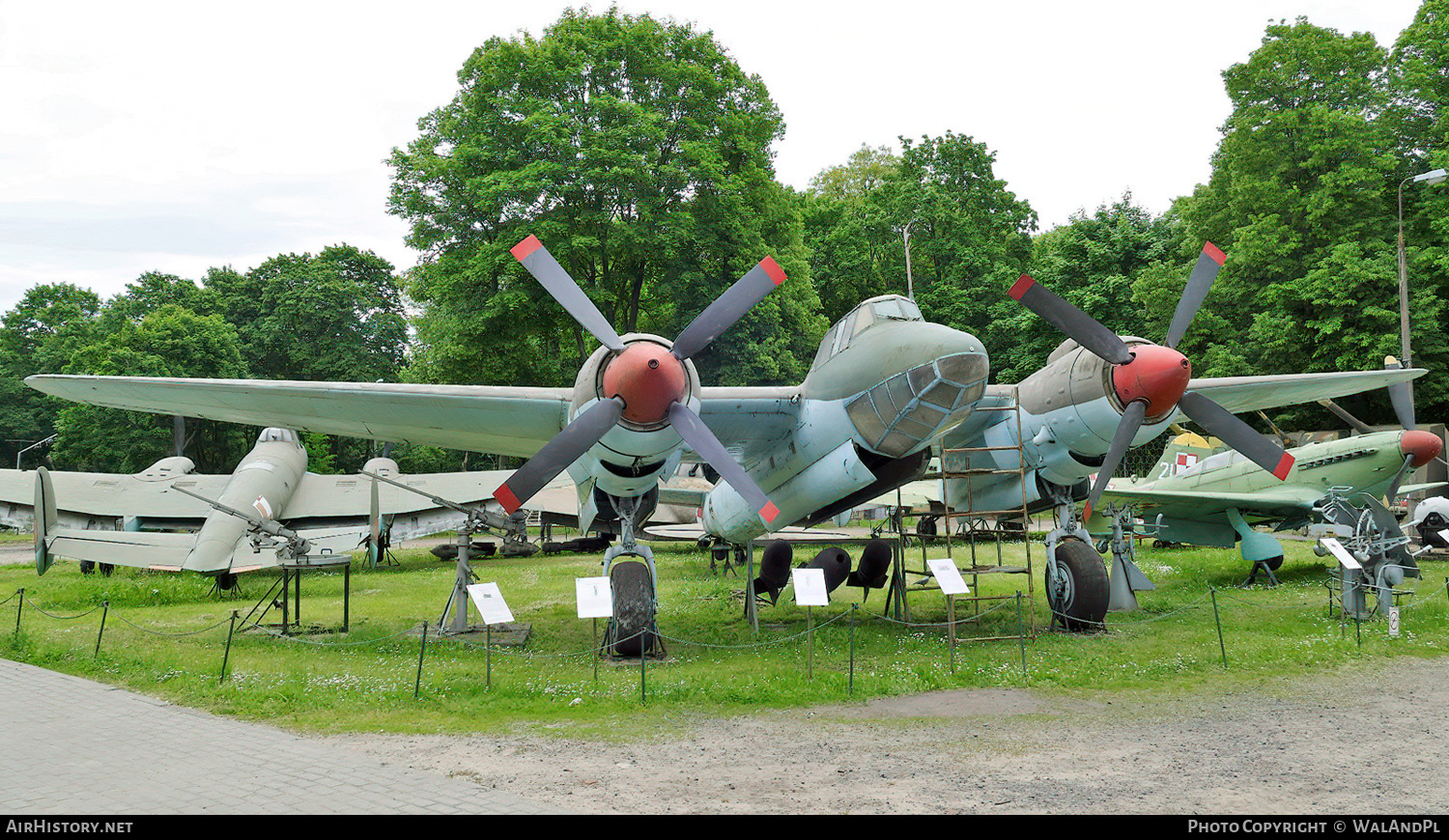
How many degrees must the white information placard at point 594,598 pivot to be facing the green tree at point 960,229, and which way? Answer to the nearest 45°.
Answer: approximately 135° to its left

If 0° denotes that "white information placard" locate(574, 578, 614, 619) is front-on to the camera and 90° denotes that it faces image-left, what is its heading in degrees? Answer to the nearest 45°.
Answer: approximately 0°

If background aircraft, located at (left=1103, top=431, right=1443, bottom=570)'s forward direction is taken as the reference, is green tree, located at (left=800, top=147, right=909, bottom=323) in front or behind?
behind

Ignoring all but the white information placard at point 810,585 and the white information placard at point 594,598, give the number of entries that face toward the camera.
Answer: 2

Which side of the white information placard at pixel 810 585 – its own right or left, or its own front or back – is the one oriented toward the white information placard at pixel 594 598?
right

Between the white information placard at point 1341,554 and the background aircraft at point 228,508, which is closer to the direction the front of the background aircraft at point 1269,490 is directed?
the white information placard

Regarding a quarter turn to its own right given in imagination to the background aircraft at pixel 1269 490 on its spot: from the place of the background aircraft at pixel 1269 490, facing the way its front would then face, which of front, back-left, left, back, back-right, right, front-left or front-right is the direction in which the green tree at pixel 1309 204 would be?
back-right

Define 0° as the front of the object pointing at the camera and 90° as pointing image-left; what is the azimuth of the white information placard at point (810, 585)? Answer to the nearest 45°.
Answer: approximately 0°

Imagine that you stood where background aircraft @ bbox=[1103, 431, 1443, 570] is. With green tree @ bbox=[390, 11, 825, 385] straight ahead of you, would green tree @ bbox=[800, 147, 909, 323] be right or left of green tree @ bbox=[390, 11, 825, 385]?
right

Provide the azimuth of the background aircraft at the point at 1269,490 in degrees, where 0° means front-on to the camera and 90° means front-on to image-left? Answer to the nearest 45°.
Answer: approximately 315°
